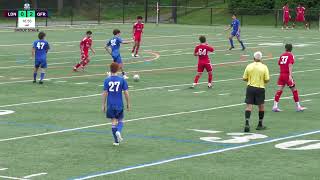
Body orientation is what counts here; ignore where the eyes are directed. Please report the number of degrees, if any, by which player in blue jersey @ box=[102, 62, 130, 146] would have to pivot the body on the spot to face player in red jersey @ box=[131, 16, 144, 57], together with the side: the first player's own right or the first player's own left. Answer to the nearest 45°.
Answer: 0° — they already face them

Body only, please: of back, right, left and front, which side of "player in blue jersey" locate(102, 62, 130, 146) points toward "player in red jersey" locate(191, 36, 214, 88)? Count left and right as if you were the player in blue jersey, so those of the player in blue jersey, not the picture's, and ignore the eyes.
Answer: front

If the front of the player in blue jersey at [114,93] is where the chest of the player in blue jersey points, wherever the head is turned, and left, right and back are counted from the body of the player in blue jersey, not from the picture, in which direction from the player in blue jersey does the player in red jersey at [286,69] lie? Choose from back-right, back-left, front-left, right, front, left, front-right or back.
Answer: front-right

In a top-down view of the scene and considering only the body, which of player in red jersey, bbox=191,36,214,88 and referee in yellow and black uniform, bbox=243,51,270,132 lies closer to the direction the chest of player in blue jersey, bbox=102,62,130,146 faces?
the player in red jersey

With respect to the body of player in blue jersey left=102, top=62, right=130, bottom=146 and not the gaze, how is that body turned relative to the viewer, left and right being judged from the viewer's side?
facing away from the viewer

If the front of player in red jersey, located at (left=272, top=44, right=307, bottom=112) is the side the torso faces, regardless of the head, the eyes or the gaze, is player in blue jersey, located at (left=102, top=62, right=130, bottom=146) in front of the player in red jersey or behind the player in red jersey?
behind

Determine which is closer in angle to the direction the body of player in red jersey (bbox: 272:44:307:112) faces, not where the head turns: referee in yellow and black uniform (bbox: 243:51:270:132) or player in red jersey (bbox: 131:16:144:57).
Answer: the player in red jersey

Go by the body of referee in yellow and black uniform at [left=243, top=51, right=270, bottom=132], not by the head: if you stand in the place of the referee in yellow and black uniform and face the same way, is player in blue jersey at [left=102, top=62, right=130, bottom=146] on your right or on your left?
on your left

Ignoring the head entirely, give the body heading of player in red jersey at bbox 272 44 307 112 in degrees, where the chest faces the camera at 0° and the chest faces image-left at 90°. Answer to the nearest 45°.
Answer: approximately 225°
